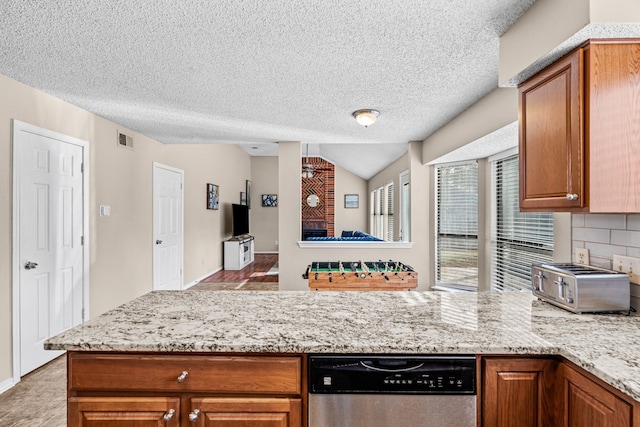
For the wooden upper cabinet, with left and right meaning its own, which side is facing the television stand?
right

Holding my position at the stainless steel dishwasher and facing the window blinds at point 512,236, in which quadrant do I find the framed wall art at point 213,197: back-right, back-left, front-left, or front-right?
front-left

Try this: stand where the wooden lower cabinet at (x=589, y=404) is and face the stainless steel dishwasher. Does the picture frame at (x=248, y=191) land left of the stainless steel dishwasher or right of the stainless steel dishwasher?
right

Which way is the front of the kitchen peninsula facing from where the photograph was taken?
facing the viewer

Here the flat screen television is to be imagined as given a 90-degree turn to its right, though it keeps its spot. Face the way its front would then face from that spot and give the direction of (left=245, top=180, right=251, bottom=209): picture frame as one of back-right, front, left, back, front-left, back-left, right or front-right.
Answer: back-right

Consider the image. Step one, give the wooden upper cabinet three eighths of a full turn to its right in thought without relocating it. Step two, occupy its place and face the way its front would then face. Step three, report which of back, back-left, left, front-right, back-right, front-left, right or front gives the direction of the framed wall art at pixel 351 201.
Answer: front-left

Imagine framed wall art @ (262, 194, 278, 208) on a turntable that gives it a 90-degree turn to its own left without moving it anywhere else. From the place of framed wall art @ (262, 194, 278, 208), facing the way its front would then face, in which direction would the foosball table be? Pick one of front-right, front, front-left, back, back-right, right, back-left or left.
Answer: right

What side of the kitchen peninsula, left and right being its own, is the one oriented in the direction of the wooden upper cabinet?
left

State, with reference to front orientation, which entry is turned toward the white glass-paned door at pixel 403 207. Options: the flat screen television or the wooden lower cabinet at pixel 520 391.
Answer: the flat screen television

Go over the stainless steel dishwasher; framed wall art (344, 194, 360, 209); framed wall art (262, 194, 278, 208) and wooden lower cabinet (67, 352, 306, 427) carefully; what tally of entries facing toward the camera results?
4

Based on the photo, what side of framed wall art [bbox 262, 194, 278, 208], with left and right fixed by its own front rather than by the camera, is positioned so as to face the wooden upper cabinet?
front

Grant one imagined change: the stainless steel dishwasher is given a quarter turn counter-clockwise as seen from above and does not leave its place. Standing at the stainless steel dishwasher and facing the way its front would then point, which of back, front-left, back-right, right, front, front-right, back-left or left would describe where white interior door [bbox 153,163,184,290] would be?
back-left

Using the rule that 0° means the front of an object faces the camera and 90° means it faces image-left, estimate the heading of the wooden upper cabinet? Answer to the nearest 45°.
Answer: approximately 45°

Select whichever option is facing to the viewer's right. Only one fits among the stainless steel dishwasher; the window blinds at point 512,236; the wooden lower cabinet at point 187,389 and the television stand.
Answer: the television stand

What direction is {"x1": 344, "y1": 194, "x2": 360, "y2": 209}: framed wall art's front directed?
toward the camera

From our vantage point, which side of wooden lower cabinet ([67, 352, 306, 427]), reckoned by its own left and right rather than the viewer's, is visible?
front
